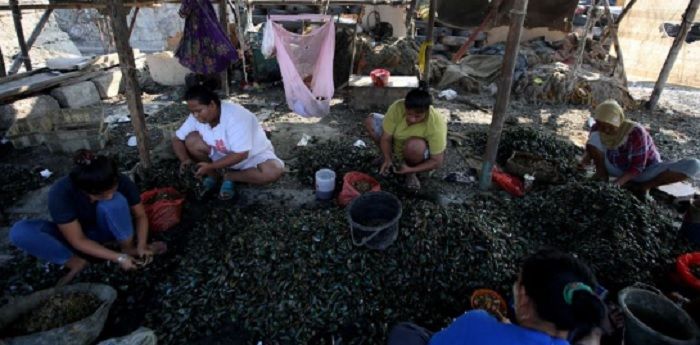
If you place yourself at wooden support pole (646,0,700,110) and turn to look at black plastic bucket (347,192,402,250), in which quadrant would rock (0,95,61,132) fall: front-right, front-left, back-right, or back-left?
front-right

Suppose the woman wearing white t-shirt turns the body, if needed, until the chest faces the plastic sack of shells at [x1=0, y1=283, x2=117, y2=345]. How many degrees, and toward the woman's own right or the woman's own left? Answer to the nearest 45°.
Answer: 0° — they already face it

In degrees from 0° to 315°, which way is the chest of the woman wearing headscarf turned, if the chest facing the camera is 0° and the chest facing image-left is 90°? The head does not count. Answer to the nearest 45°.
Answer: approximately 45°

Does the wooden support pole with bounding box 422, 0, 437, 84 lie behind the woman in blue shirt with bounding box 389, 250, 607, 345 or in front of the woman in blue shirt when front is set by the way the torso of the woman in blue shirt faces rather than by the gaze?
in front

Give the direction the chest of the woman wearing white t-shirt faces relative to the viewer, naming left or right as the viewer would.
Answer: facing the viewer and to the left of the viewer

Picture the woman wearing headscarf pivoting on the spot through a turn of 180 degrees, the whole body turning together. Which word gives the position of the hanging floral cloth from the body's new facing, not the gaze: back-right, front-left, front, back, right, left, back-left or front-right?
back-left

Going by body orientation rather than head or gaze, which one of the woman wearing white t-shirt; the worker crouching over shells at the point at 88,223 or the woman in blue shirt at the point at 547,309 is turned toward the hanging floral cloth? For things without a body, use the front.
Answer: the woman in blue shirt

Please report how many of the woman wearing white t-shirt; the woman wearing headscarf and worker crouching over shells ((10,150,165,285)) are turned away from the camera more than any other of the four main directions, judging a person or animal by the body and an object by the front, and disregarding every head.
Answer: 0

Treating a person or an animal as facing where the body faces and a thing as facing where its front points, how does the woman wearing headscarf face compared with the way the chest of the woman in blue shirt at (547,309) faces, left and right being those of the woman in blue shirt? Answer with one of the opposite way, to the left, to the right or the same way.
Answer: to the left

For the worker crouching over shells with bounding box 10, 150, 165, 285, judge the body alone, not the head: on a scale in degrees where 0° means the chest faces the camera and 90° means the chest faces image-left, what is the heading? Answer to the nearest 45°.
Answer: approximately 315°

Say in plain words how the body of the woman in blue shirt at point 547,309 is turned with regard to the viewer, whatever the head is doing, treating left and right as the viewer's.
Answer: facing away from the viewer and to the left of the viewer

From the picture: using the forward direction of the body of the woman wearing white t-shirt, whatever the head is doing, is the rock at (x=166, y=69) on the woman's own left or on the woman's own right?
on the woman's own right

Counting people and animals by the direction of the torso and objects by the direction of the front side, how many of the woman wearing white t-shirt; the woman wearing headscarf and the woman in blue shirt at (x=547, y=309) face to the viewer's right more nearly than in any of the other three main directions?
0

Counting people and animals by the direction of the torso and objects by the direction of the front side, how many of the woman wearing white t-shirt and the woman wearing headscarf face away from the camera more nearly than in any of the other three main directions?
0

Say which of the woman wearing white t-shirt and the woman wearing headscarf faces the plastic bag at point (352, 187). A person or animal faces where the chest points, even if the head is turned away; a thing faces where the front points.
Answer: the woman wearing headscarf

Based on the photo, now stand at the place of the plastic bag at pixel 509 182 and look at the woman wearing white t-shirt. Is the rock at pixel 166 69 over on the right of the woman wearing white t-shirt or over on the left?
right

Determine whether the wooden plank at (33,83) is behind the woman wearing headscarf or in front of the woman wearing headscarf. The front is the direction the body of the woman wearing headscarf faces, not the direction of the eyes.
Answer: in front
